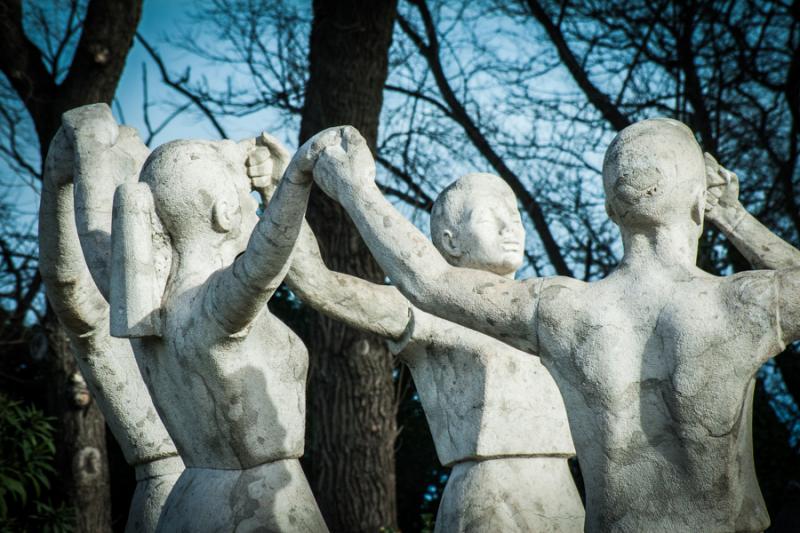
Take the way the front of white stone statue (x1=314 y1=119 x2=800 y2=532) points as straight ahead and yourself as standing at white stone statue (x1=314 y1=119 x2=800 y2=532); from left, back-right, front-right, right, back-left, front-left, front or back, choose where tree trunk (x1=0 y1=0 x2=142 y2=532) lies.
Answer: front-left

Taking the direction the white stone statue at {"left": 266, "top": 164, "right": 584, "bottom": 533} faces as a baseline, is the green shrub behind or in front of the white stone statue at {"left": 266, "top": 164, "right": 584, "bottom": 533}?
behind

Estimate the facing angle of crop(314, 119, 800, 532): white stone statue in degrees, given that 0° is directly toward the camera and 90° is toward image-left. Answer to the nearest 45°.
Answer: approximately 180°

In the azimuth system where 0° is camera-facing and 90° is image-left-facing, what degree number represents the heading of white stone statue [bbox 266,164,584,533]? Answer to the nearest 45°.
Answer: approximately 315°

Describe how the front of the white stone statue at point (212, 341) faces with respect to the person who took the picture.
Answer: facing away from the viewer and to the right of the viewer

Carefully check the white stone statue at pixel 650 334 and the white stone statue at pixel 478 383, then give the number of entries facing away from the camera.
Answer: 1

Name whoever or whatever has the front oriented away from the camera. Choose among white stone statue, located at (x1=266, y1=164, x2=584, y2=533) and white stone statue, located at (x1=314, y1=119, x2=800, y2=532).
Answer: white stone statue, located at (x1=314, y1=119, x2=800, y2=532)

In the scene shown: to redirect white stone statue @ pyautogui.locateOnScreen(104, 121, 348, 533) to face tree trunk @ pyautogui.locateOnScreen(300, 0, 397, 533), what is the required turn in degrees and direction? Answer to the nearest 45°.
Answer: approximately 45° to its left

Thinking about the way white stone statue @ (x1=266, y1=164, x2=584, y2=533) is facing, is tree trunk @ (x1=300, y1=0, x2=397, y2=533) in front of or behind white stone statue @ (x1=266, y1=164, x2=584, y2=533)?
behind
